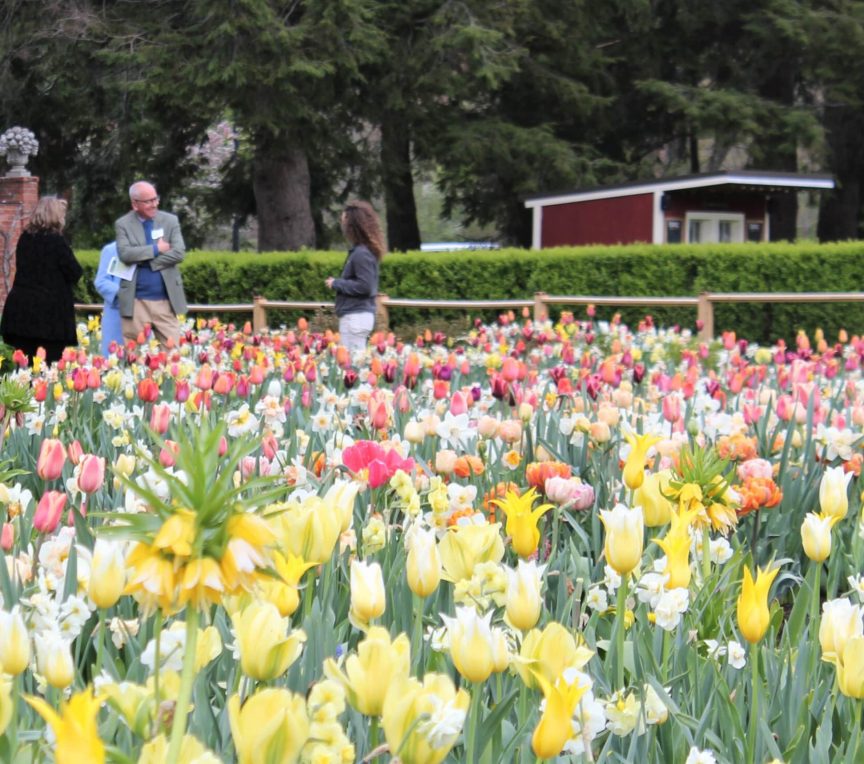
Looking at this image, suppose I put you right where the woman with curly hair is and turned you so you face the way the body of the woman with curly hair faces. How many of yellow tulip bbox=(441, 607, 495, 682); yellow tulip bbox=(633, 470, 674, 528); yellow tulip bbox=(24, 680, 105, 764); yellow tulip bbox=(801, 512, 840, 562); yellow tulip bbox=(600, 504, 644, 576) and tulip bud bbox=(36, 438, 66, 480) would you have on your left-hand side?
6

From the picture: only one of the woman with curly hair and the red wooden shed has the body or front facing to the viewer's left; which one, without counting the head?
the woman with curly hair

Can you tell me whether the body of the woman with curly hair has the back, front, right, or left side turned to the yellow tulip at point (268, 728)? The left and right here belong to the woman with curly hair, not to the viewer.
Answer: left

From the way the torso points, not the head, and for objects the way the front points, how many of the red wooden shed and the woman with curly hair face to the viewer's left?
1

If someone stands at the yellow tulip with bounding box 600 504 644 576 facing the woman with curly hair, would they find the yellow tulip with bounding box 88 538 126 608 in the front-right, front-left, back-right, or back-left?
back-left

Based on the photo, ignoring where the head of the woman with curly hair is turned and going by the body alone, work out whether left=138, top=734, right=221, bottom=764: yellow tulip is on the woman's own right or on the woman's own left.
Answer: on the woman's own left

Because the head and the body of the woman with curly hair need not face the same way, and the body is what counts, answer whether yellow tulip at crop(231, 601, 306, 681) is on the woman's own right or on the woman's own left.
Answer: on the woman's own left

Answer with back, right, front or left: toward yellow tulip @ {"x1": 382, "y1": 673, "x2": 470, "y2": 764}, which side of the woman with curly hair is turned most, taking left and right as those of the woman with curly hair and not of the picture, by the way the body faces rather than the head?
left

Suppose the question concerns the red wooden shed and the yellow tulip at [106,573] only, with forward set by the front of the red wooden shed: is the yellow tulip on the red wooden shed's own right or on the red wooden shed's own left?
on the red wooden shed's own right

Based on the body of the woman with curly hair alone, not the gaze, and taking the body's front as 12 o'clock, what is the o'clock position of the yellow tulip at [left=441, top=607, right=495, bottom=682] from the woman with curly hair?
The yellow tulip is roughly at 9 o'clock from the woman with curly hair.

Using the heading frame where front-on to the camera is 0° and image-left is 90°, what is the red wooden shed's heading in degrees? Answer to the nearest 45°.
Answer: approximately 315°

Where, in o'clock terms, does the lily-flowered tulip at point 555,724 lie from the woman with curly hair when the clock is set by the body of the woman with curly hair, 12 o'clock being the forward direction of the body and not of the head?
The lily-flowered tulip is roughly at 9 o'clock from the woman with curly hair.

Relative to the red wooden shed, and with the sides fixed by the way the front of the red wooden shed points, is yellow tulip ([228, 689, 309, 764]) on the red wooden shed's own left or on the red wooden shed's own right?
on the red wooden shed's own right

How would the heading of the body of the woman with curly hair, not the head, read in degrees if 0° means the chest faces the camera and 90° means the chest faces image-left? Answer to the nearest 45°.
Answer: approximately 90°

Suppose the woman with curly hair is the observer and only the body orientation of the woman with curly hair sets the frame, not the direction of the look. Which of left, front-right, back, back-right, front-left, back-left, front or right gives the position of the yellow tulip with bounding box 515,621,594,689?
left

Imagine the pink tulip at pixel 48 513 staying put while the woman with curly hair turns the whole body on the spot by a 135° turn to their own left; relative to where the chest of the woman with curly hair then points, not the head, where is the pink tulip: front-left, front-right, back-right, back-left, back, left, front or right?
front-right
